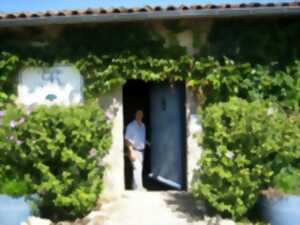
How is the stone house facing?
toward the camera

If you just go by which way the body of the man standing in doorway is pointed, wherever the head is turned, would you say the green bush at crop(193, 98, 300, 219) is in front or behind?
in front

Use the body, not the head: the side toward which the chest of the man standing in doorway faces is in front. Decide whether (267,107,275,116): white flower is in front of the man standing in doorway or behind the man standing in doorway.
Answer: in front

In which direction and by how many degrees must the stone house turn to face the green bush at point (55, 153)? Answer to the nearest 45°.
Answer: approximately 45° to its right

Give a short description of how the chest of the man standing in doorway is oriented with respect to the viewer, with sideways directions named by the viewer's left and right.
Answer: facing the viewer and to the right of the viewer

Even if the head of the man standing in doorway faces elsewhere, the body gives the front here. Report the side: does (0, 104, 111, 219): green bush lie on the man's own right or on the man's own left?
on the man's own right

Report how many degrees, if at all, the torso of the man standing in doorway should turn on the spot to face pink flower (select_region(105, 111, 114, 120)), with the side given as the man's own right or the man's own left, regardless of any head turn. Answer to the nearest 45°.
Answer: approximately 90° to the man's own right

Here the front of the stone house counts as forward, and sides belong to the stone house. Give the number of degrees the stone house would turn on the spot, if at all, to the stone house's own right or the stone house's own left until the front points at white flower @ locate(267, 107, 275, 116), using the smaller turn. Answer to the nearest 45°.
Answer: approximately 45° to the stone house's own left
